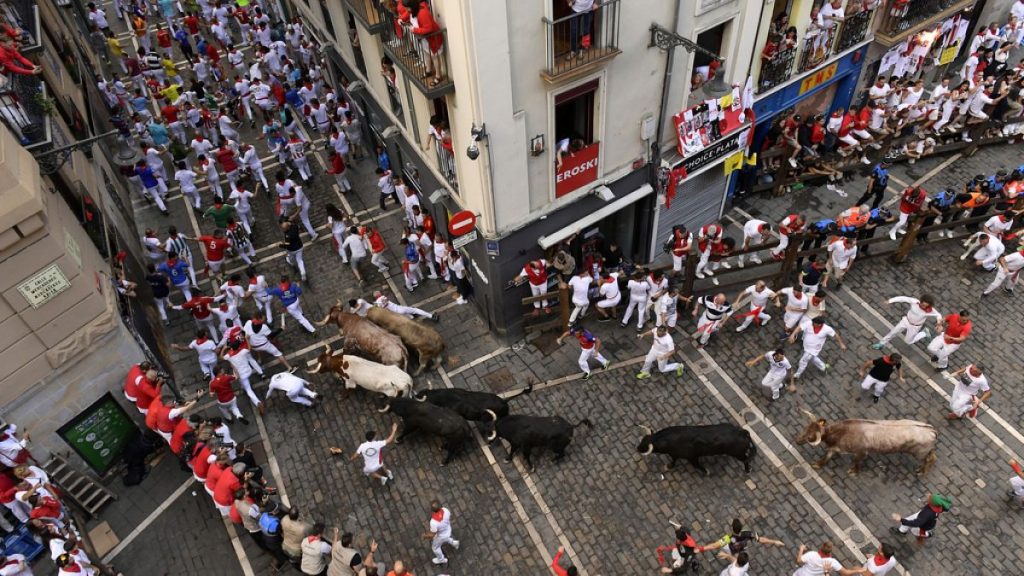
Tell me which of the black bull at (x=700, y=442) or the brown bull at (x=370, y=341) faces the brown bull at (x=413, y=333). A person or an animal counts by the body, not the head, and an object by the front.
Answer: the black bull

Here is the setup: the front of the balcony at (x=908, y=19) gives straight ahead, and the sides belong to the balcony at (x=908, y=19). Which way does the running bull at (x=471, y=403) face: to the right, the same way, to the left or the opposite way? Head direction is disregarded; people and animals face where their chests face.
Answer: to the right

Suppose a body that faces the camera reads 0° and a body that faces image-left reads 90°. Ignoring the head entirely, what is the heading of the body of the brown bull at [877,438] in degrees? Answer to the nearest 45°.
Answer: approximately 90°

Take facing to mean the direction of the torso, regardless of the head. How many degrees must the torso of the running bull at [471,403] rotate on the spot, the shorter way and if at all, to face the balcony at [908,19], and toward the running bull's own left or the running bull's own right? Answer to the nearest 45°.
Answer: approximately 135° to the running bull's own right

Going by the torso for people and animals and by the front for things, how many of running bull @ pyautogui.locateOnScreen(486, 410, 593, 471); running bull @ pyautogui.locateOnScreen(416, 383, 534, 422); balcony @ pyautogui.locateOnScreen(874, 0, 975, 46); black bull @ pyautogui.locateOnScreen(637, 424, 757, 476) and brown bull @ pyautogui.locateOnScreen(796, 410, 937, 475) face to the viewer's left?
4

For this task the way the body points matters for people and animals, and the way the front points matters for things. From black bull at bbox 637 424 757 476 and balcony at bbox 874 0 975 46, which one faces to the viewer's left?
the black bull

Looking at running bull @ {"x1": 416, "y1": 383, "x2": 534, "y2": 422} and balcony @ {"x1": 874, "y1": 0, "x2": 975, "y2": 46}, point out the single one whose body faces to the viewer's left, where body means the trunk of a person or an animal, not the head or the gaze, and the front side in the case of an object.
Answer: the running bull

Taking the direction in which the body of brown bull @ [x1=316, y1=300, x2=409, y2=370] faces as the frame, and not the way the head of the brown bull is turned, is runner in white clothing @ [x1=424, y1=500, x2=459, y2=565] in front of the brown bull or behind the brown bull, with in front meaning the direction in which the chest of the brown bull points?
behind

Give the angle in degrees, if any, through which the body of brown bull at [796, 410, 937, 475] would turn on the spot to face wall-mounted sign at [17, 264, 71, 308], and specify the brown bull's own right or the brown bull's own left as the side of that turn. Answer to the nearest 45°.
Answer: approximately 45° to the brown bull's own left

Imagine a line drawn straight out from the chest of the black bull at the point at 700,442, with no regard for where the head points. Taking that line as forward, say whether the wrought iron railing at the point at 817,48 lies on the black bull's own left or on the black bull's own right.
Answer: on the black bull's own right

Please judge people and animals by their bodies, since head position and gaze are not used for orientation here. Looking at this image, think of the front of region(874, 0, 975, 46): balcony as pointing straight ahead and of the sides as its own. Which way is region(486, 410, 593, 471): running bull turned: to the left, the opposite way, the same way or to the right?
to the right

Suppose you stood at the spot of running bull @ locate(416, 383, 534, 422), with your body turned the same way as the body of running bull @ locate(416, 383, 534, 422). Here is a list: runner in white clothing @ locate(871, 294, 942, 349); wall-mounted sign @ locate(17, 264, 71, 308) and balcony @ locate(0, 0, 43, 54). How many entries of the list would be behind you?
1

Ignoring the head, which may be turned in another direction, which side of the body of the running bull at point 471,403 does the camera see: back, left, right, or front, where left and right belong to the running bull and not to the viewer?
left

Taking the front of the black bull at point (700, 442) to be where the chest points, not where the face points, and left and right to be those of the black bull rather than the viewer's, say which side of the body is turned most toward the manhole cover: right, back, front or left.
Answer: front

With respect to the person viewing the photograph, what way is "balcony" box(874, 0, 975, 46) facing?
facing the viewer and to the right of the viewer

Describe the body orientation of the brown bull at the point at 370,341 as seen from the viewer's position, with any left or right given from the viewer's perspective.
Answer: facing away from the viewer and to the left of the viewer

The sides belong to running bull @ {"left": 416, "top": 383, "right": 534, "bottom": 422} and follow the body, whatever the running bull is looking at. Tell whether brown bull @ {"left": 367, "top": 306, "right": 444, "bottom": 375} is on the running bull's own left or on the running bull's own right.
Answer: on the running bull's own right

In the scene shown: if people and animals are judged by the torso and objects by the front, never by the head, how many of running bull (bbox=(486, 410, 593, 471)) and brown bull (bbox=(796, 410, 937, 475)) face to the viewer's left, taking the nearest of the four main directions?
2

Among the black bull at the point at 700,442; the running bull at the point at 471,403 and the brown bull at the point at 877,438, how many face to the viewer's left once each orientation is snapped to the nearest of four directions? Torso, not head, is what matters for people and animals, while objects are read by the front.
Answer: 3

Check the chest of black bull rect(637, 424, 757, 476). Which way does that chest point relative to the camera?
to the viewer's left
